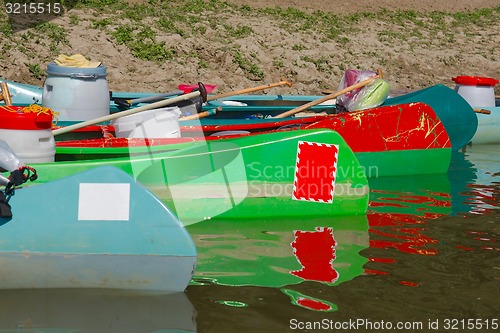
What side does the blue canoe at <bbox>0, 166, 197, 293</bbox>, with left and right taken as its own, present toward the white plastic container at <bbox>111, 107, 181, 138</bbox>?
left

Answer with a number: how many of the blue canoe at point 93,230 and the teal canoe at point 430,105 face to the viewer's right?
2

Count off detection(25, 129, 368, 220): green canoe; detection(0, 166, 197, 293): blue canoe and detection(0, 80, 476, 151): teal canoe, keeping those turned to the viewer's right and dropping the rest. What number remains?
3

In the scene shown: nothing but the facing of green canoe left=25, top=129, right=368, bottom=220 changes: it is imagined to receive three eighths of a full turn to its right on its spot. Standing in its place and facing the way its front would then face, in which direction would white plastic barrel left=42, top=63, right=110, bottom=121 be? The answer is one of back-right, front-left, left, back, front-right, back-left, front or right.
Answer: right

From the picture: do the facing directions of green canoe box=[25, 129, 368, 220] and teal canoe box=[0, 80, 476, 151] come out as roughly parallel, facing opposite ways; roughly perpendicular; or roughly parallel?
roughly parallel

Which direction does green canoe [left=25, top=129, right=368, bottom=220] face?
to the viewer's right

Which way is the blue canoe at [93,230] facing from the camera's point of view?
to the viewer's right

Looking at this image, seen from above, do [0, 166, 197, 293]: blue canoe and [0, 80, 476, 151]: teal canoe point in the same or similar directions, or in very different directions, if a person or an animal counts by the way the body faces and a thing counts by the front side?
same or similar directions

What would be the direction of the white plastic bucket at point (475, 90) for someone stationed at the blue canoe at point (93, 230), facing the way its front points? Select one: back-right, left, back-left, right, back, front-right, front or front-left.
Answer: front-left

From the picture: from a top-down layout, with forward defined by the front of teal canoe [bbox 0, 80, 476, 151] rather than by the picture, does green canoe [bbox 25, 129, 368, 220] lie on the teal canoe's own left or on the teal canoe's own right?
on the teal canoe's own right

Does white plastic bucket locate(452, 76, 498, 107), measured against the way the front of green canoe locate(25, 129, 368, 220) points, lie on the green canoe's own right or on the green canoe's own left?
on the green canoe's own left

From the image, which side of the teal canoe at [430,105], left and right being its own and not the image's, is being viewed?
right

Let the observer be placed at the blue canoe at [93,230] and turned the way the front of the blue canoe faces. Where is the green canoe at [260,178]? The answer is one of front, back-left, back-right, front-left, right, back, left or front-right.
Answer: front-left
